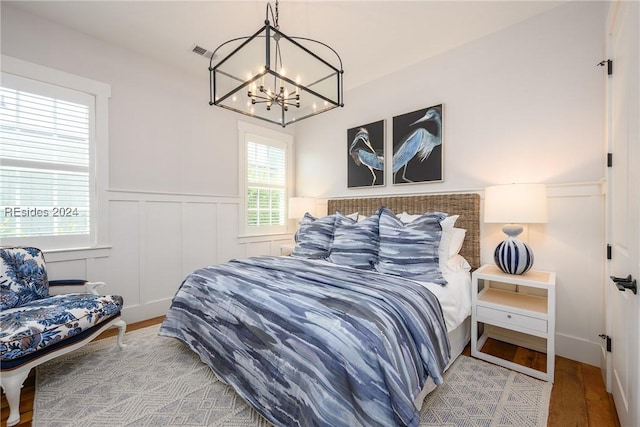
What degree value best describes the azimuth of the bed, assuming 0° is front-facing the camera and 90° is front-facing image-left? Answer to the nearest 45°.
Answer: approximately 45°

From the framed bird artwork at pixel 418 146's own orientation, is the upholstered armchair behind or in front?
in front

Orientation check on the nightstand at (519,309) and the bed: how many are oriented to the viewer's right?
0

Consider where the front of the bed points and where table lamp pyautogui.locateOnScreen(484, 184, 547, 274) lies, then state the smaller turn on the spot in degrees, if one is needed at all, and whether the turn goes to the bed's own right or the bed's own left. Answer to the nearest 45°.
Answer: approximately 135° to the bed's own left

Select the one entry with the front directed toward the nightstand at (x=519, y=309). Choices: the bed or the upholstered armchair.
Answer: the upholstered armchair

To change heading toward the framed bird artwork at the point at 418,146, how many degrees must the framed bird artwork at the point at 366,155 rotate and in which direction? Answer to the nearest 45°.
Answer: approximately 90° to its left

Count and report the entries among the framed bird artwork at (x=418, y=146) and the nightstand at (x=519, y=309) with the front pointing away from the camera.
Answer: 0

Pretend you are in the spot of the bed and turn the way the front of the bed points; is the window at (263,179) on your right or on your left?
on your right

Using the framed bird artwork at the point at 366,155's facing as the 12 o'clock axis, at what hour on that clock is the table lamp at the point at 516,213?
The table lamp is roughly at 9 o'clock from the framed bird artwork.
